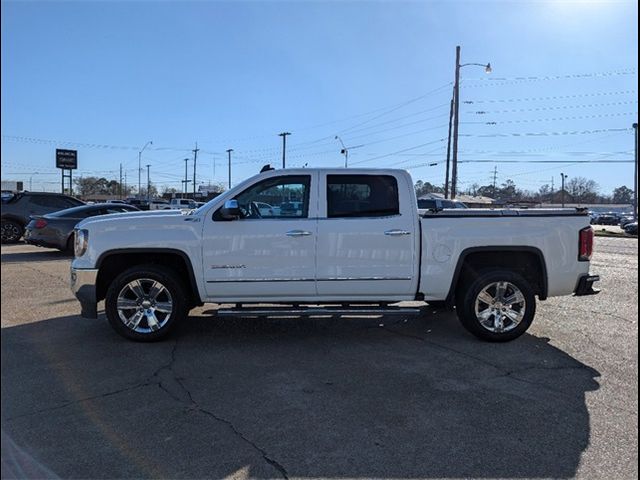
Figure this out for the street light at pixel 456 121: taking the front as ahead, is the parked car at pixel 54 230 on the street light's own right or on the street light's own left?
on the street light's own right

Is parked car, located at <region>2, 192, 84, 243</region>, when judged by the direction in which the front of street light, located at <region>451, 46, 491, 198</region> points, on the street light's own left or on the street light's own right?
on the street light's own right

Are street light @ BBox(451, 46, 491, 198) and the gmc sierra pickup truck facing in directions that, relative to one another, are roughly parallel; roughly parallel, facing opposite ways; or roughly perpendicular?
roughly parallel, facing opposite ways

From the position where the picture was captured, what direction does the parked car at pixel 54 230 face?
facing away from the viewer and to the right of the viewer

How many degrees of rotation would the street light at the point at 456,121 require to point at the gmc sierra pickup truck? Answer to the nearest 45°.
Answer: approximately 90° to its right

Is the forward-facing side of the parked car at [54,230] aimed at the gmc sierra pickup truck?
no

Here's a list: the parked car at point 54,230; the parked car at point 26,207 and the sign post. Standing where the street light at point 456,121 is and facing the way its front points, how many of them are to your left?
0

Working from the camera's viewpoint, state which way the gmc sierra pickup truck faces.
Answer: facing to the left of the viewer

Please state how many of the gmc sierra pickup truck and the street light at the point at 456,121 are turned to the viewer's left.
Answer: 1

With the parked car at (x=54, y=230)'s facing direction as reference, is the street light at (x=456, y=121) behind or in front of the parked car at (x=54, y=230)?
in front

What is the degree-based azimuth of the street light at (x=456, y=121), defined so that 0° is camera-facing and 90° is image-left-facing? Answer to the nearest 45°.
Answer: approximately 270°

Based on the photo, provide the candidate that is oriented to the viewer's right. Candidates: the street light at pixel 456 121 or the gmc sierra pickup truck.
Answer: the street light

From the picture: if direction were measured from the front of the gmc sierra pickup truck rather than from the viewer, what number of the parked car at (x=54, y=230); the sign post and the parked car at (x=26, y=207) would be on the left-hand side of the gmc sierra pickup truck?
0

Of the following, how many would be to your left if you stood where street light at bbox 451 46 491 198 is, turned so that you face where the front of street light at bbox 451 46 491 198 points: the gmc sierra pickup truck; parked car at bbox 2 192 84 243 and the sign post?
0
